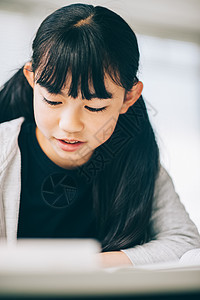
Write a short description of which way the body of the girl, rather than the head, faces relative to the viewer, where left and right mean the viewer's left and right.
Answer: facing the viewer
